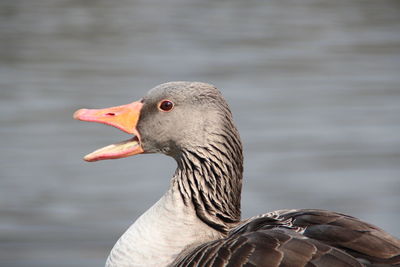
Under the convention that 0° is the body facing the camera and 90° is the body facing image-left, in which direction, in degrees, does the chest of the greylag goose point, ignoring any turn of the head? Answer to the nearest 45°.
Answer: approximately 90°
